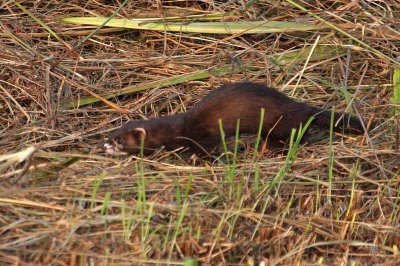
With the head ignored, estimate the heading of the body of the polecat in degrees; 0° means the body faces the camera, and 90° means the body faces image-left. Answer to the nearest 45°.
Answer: approximately 90°
